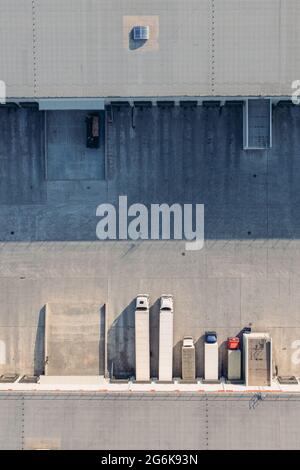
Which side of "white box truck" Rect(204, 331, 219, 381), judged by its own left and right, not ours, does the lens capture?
back

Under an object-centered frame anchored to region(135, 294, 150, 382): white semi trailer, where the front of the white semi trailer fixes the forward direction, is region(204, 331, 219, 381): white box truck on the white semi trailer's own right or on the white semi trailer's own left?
on the white semi trailer's own right

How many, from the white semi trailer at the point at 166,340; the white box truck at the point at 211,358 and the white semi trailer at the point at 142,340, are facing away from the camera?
3

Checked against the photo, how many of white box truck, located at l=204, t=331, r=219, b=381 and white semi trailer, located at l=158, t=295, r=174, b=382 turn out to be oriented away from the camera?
2

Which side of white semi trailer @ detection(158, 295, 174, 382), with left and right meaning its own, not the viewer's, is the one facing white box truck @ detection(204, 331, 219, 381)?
right

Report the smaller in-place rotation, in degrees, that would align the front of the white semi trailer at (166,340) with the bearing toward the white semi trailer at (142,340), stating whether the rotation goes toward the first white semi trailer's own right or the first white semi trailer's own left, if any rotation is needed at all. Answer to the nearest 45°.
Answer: approximately 90° to the first white semi trailer's own left

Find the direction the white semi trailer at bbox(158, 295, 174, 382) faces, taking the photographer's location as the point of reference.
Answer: facing away from the viewer

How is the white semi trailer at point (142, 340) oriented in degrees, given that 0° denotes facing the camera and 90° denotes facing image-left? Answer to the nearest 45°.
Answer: approximately 180°
